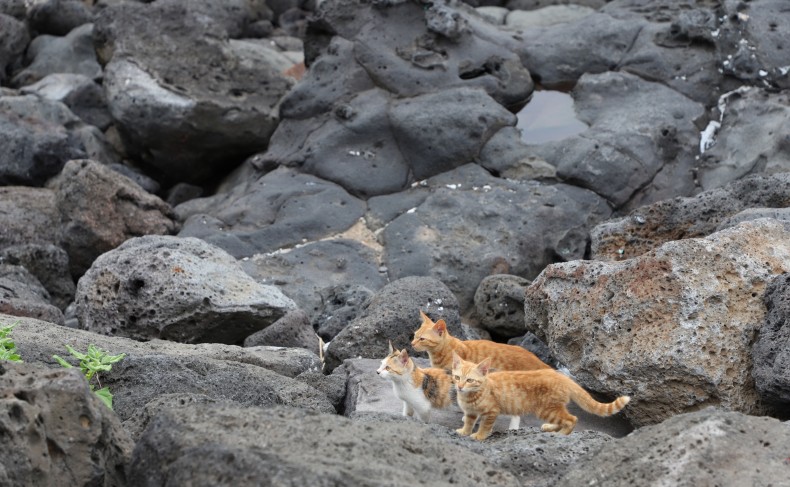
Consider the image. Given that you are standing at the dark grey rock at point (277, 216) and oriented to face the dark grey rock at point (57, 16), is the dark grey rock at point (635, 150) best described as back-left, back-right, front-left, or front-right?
back-right

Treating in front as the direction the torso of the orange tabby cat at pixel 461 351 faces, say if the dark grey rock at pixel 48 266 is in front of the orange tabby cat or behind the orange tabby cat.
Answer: in front

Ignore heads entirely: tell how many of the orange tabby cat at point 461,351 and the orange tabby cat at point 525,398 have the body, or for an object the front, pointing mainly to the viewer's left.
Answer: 2

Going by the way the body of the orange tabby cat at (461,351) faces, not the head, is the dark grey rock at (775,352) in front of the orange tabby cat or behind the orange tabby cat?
behind

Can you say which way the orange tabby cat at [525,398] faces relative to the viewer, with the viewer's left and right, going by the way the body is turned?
facing to the left of the viewer

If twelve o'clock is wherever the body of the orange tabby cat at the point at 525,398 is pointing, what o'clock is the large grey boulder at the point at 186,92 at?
The large grey boulder is roughly at 2 o'clock from the orange tabby cat.

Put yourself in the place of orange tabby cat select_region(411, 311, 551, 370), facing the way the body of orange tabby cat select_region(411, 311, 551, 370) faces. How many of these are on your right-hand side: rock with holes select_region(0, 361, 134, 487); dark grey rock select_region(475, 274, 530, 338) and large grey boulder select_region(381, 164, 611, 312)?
2

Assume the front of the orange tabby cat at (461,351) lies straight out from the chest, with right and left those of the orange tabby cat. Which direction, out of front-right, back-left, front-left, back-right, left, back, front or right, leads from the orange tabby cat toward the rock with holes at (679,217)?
back-right

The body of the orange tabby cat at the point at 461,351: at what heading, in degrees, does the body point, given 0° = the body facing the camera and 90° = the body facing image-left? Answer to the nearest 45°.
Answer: approximately 90°

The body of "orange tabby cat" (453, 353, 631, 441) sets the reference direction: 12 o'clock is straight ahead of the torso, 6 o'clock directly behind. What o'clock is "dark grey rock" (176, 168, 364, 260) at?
The dark grey rock is roughly at 2 o'clock from the orange tabby cat.

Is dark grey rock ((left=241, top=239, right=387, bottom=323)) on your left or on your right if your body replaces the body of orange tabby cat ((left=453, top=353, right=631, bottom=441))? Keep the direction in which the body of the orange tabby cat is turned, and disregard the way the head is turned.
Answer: on your right

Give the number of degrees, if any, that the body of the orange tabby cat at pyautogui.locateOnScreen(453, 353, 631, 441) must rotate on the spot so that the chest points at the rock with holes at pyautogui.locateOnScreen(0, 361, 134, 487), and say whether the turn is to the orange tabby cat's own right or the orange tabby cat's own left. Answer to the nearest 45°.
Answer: approximately 45° to the orange tabby cat's own left
